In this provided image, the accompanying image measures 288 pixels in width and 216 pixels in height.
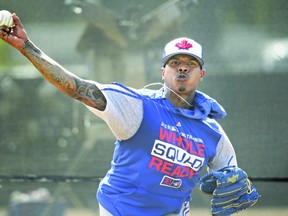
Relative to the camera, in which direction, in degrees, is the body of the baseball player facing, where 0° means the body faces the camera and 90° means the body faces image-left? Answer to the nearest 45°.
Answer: approximately 0°
